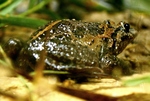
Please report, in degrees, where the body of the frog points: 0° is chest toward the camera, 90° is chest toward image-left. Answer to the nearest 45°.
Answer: approximately 270°
